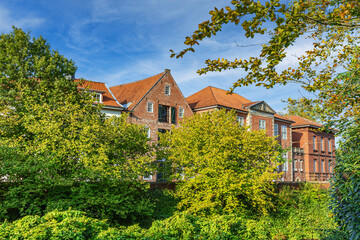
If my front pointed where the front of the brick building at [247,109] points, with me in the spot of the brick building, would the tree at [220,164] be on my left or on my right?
on my right

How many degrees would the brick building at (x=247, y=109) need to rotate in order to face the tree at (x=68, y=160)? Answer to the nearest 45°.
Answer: approximately 45° to its right

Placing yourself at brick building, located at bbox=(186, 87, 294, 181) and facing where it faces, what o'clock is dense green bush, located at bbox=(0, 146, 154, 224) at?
The dense green bush is roughly at 2 o'clock from the brick building.

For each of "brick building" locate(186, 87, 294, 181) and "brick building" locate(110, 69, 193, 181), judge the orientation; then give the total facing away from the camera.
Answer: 0

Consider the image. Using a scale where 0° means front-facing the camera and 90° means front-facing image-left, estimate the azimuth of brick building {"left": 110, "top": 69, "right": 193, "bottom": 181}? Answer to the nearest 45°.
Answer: approximately 315°

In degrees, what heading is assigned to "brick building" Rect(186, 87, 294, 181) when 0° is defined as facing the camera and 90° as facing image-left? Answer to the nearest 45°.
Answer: approximately 315°

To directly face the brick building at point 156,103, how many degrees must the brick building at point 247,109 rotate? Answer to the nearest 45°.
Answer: approximately 90° to its right
